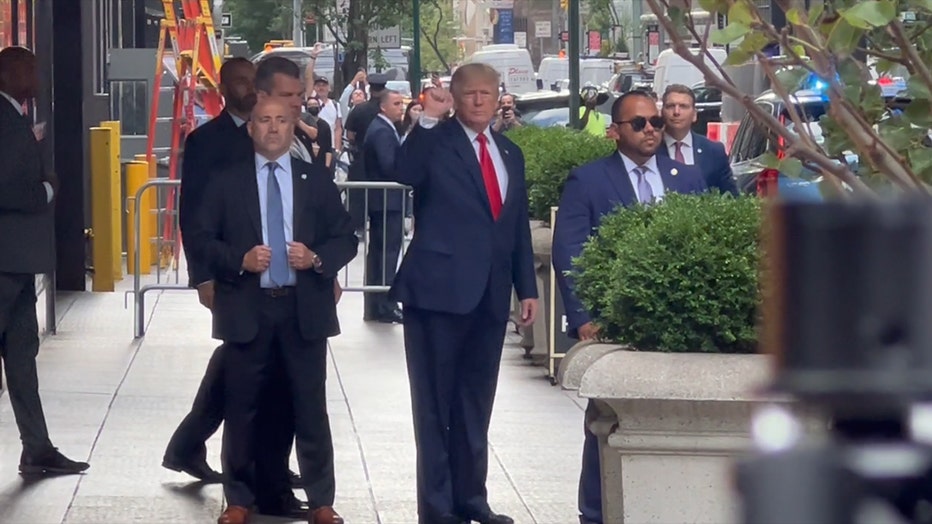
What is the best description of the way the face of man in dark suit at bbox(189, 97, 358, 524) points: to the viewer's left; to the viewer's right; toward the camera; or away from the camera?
toward the camera

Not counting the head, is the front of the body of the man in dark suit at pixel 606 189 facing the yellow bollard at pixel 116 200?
no

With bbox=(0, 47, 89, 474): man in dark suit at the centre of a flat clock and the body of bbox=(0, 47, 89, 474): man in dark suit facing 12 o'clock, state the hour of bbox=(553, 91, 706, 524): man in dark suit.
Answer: bbox=(553, 91, 706, 524): man in dark suit is roughly at 1 o'clock from bbox=(0, 47, 89, 474): man in dark suit.

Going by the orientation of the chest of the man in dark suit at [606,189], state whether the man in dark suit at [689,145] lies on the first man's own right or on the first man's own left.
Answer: on the first man's own left

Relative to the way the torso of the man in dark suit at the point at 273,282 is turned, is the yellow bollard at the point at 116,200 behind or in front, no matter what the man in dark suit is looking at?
behind

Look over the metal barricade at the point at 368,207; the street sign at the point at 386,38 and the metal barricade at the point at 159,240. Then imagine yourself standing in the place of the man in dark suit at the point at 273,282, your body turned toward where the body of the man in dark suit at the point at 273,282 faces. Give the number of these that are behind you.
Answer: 3

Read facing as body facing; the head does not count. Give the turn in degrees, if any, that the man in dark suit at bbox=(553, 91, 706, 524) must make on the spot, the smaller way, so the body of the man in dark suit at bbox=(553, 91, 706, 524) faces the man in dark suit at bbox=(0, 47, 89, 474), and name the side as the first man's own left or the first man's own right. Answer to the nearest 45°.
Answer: approximately 135° to the first man's own right

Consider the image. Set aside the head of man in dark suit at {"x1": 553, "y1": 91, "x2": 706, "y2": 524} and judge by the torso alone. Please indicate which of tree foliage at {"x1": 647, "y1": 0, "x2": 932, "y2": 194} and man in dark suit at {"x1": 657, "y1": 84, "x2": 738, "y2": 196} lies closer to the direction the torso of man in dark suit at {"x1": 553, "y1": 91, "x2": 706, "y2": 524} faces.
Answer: the tree foliage

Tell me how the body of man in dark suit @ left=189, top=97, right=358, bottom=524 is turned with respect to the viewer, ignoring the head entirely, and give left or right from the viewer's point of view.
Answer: facing the viewer

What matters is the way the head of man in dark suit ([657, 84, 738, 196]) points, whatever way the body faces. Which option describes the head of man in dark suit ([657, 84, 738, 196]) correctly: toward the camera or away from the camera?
toward the camera

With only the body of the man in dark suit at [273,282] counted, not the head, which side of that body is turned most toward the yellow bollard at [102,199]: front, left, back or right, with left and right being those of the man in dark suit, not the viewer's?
back

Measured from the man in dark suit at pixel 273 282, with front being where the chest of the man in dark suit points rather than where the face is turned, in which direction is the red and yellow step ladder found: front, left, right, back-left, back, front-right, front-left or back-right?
back

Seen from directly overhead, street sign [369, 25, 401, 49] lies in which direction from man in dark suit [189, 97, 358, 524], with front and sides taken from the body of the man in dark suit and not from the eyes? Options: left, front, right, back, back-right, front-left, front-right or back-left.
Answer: back

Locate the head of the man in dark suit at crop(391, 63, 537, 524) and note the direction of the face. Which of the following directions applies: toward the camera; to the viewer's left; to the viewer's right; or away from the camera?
toward the camera

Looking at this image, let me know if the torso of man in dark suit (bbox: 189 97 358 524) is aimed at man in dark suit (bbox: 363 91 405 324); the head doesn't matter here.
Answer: no

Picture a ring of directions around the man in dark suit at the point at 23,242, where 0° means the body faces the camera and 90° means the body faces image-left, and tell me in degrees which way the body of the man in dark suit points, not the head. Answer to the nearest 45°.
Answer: approximately 270°

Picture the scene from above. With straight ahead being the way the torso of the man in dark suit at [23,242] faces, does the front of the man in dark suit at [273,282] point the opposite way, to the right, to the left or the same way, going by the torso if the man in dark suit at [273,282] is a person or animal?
to the right

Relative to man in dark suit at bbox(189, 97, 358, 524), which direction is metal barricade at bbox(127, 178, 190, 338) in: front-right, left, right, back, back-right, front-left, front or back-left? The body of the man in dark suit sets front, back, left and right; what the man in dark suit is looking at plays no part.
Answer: back
